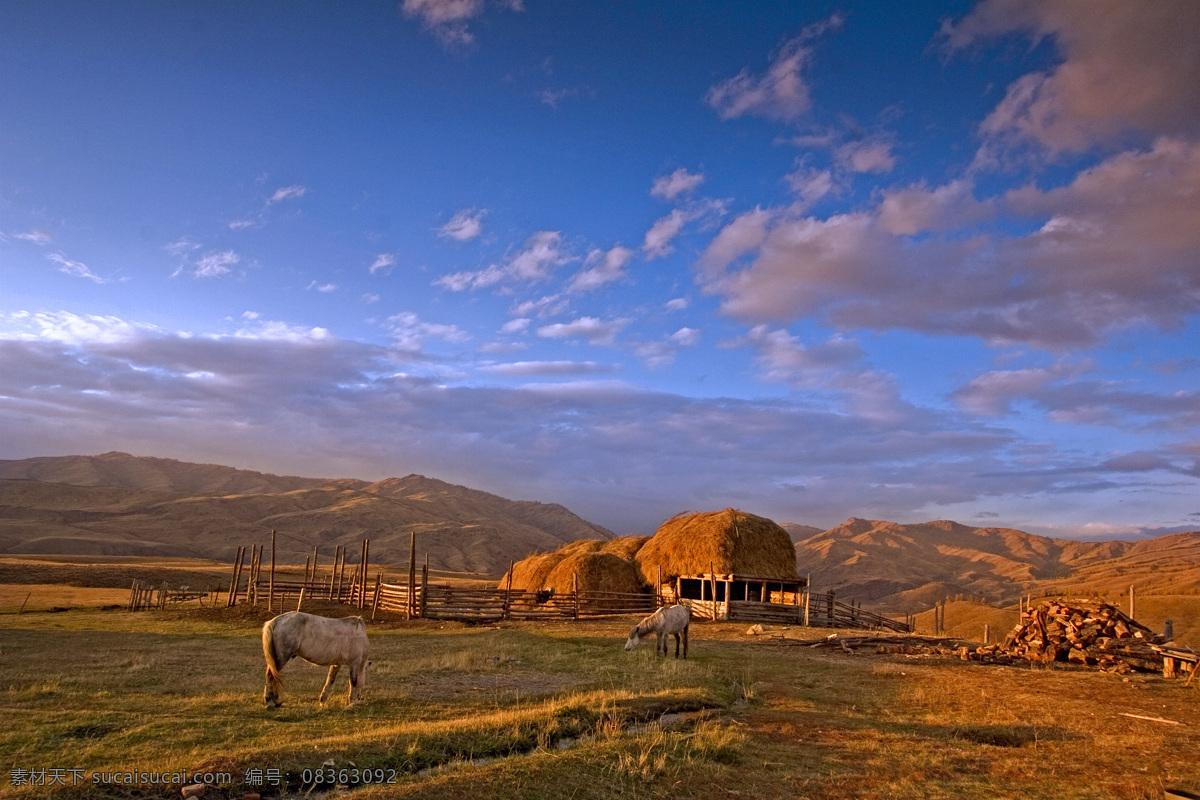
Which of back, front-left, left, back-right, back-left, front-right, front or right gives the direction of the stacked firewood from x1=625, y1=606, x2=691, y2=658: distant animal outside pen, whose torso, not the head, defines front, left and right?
back

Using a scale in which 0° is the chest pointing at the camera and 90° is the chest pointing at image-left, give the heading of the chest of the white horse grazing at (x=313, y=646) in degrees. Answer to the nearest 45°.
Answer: approximately 270°

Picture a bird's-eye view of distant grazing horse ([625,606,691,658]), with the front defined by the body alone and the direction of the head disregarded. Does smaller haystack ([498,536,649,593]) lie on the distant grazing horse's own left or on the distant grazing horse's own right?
on the distant grazing horse's own right

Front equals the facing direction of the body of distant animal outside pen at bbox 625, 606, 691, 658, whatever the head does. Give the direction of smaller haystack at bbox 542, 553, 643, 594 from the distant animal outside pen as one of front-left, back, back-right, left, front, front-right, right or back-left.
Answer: right

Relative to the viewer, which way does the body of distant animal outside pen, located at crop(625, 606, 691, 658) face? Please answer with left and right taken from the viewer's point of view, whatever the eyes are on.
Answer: facing to the left of the viewer

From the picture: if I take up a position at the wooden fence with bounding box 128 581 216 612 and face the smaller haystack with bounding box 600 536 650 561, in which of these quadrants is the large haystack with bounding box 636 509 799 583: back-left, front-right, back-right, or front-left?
front-right

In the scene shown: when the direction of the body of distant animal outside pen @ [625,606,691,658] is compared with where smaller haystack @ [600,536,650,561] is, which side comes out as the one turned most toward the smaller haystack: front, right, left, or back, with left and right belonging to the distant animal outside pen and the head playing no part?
right

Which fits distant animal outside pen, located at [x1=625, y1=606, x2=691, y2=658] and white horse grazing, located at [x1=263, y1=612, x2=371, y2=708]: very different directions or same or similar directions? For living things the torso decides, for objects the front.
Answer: very different directions

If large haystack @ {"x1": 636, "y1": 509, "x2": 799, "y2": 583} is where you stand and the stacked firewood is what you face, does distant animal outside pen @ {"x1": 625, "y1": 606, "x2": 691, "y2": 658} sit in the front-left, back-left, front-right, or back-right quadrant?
front-right

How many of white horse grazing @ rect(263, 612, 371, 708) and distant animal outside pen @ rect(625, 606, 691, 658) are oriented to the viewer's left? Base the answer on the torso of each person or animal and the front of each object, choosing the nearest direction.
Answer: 1

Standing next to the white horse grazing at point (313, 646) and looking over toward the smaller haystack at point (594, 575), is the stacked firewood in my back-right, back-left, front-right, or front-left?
front-right

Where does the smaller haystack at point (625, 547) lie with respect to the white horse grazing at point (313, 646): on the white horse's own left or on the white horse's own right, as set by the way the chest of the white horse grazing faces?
on the white horse's own left

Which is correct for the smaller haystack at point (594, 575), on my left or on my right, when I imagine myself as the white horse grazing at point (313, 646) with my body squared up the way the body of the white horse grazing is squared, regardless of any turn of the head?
on my left
